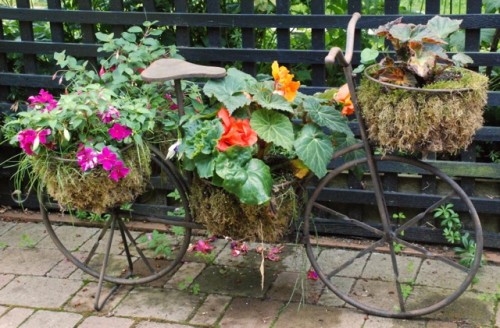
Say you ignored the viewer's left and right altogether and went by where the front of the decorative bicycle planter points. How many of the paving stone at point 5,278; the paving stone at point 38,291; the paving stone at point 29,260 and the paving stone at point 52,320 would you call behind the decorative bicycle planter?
4

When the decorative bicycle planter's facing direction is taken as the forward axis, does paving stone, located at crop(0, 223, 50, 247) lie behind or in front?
behind

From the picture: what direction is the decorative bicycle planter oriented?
to the viewer's right

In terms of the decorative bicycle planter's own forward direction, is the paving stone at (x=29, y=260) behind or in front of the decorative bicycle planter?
behind

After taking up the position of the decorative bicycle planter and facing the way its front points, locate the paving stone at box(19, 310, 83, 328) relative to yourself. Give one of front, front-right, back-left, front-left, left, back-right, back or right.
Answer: back

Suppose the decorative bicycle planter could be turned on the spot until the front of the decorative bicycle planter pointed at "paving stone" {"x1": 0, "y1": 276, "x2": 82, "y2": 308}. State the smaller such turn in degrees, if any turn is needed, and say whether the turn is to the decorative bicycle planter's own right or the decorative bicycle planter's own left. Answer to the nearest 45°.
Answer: approximately 180°
